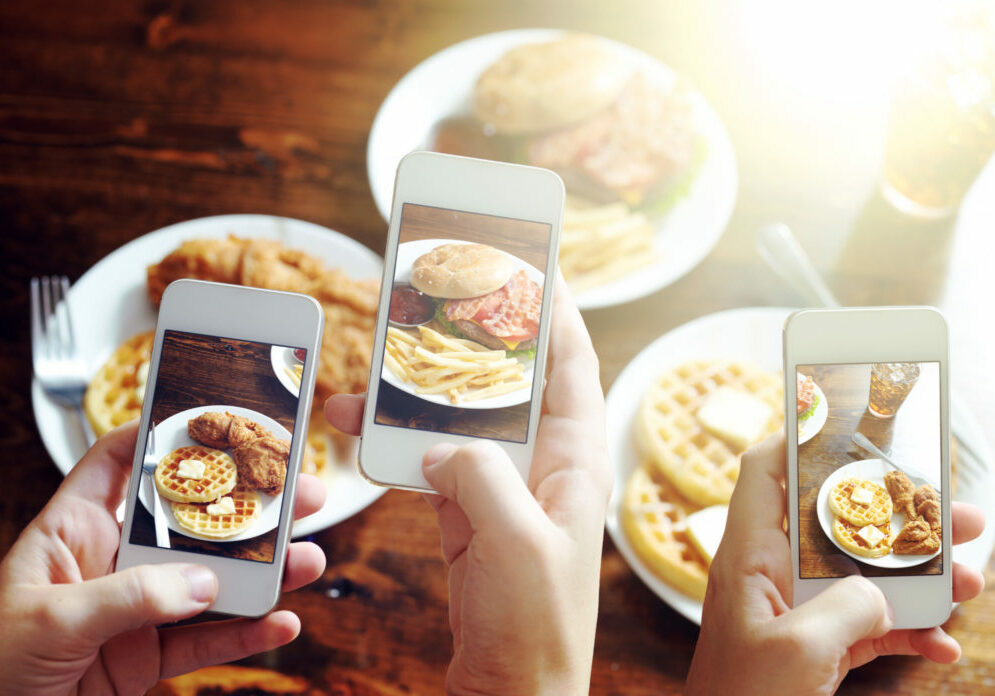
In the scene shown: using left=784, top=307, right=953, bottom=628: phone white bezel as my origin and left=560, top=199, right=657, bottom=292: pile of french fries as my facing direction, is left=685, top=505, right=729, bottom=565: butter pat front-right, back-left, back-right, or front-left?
front-left

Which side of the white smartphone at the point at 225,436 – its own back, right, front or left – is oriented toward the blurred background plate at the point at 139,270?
back

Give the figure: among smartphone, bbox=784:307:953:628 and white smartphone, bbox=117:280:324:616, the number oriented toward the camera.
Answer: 2

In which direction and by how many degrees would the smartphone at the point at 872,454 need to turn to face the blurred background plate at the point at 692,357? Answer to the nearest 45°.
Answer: approximately 135° to its right

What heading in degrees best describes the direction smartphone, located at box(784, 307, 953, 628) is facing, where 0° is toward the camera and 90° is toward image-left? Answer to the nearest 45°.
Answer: approximately 0°

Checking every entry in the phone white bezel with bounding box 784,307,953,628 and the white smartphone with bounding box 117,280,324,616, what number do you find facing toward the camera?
2

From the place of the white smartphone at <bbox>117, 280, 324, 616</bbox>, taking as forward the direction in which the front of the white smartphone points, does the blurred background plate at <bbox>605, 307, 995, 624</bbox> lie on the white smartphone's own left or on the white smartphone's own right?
on the white smartphone's own left

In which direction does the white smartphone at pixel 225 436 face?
toward the camera

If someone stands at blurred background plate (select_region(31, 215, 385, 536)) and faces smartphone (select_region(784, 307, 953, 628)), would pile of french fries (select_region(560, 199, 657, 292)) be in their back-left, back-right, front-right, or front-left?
front-left

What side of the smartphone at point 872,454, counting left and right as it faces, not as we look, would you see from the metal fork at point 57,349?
right
